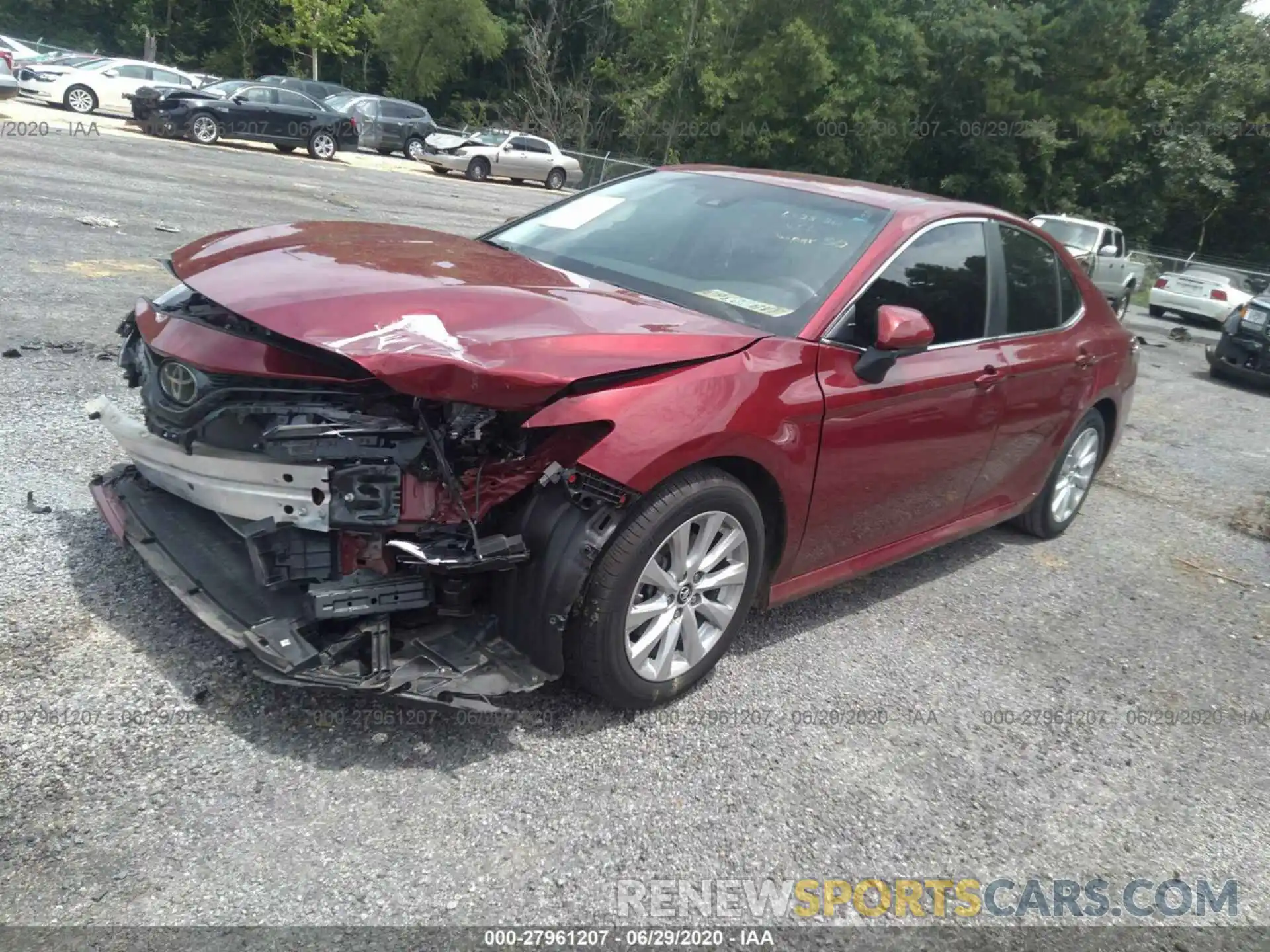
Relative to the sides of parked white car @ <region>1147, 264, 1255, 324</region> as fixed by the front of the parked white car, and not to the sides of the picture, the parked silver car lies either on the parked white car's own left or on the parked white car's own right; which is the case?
on the parked white car's own left

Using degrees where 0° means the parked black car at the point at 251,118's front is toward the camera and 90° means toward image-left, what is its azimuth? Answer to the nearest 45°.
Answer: approximately 45°

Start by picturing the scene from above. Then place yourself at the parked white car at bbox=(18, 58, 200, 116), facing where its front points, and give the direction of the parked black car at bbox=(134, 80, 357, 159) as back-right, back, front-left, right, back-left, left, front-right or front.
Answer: left

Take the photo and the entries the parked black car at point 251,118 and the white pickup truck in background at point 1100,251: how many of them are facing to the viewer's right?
0

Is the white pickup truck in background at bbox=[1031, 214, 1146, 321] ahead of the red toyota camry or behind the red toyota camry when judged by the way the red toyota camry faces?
behind

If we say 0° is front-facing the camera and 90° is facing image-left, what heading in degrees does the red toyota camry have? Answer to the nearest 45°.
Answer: approximately 45°

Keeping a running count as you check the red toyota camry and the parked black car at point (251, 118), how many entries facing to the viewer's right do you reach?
0
